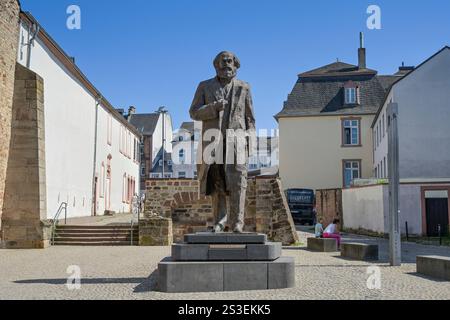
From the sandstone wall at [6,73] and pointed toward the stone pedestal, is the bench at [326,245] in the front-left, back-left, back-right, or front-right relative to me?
front-left

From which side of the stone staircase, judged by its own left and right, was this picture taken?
front

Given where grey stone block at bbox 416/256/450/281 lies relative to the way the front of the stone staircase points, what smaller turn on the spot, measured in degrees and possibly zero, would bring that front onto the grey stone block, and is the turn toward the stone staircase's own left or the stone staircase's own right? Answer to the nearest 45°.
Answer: approximately 45° to the stone staircase's own left

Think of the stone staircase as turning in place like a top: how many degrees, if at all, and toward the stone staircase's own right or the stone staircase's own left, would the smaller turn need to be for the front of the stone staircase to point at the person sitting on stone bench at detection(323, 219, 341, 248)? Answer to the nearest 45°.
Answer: approximately 45° to the stone staircase's own left

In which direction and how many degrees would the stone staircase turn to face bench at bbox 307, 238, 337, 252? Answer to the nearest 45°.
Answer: approximately 45° to its left

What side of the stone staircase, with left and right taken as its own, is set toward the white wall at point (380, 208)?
left

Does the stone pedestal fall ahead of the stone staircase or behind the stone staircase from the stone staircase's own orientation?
ahead

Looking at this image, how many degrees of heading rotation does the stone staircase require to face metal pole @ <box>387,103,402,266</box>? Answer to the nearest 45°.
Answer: approximately 45° to its left

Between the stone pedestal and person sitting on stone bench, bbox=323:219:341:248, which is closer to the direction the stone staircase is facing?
the stone pedestal

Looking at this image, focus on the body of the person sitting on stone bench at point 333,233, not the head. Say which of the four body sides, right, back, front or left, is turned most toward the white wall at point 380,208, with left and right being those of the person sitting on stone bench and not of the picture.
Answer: left
